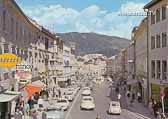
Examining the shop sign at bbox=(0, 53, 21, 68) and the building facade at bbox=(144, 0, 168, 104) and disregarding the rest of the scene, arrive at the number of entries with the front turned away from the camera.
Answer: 0

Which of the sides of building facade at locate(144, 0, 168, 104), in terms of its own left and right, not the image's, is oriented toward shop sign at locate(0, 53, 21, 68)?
front

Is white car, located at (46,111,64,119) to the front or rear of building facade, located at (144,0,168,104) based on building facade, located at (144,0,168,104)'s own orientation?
to the front

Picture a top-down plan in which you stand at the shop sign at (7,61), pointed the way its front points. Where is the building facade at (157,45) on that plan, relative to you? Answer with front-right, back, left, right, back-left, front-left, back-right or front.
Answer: back-left

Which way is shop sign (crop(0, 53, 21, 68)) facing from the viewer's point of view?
toward the camera

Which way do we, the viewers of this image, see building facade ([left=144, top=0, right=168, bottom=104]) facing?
facing the viewer and to the left of the viewer
